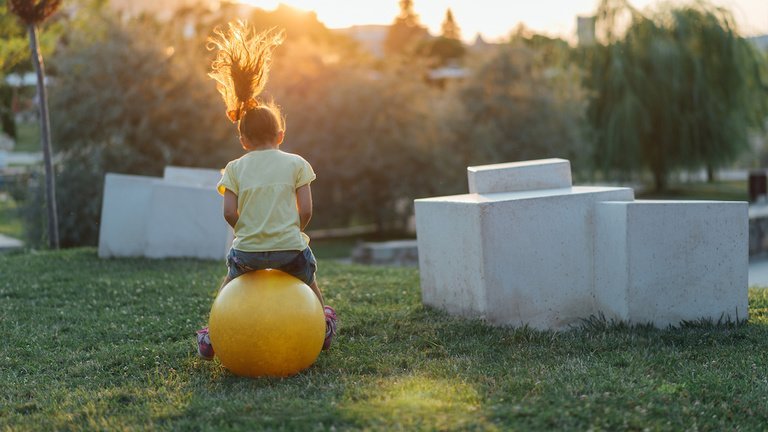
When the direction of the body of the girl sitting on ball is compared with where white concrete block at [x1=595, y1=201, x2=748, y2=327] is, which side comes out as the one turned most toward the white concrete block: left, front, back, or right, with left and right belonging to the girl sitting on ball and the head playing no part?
right

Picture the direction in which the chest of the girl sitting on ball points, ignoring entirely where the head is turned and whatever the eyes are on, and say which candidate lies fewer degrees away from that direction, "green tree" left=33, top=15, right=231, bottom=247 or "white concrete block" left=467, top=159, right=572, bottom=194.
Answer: the green tree

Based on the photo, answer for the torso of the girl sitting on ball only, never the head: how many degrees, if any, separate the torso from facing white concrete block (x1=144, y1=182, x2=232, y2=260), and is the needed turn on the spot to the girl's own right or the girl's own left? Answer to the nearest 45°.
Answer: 0° — they already face it

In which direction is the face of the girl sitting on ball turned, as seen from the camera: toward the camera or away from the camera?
away from the camera

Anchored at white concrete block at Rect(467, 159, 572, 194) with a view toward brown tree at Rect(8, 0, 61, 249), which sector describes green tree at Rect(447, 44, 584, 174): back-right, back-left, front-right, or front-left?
front-right

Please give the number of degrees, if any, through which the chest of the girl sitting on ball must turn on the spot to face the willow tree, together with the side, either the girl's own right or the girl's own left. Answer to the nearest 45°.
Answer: approximately 45° to the girl's own right

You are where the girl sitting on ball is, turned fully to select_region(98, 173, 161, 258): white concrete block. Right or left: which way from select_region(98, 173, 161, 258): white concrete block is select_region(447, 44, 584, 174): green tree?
right

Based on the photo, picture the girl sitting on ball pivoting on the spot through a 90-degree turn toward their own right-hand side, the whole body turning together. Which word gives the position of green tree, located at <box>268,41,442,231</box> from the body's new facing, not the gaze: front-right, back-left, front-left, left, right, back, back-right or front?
left

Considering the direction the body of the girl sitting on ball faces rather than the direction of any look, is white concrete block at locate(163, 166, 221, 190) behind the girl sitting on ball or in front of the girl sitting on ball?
in front

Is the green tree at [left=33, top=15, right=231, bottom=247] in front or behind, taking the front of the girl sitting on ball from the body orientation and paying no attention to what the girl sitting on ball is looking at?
in front

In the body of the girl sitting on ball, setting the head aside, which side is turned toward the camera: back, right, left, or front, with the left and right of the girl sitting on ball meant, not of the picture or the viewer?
back
